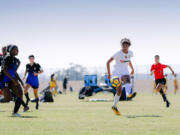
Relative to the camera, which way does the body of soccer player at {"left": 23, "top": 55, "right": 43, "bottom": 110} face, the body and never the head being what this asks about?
toward the camera

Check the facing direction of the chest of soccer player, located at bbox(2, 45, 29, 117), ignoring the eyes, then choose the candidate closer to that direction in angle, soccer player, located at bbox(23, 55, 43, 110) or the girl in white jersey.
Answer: the girl in white jersey

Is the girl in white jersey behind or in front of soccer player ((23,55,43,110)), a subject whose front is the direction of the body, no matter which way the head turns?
in front

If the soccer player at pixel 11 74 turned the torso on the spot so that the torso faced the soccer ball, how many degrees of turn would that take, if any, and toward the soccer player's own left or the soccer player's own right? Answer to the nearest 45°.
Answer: approximately 45° to the soccer player's own left

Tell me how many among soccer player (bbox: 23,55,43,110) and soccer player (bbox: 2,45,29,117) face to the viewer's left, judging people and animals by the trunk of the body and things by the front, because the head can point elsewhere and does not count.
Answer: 0

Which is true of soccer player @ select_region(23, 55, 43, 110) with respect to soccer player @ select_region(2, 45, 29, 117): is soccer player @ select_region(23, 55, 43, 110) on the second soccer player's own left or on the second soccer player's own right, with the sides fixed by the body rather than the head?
on the second soccer player's own left

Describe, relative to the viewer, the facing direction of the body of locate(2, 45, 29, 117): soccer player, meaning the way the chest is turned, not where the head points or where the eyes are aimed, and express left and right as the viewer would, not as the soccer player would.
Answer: facing the viewer and to the right of the viewer

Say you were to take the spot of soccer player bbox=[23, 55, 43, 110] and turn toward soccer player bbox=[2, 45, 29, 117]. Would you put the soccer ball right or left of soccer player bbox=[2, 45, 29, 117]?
left

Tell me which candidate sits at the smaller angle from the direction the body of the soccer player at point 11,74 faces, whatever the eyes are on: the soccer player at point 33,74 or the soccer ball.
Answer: the soccer ball

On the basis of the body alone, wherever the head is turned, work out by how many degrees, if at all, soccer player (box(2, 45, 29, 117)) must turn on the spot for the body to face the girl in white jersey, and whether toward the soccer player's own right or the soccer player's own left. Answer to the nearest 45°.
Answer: approximately 45° to the soccer player's own left
